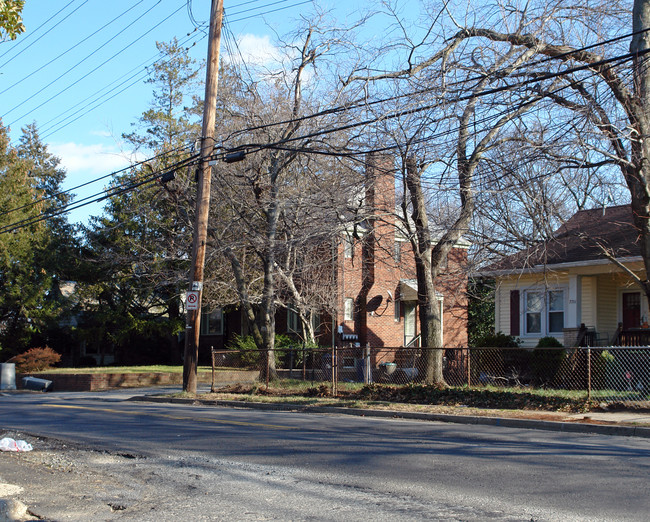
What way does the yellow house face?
toward the camera

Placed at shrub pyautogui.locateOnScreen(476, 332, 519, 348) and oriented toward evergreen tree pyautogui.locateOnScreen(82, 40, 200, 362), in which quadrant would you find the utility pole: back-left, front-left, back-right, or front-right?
front-left

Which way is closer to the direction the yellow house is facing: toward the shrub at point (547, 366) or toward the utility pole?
the shrub

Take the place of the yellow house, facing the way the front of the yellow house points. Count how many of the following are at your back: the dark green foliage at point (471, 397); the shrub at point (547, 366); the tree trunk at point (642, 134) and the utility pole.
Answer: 0

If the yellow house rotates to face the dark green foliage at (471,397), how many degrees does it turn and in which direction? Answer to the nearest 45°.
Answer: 0° — it already faces it

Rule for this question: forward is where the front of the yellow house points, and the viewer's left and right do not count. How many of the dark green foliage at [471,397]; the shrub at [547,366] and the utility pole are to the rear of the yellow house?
0

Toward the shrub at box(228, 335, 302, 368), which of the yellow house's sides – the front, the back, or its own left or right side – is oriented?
right

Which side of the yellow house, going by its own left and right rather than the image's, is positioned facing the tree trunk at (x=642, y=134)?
front

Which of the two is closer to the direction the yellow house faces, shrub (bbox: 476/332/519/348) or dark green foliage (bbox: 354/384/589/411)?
the dark green foliage

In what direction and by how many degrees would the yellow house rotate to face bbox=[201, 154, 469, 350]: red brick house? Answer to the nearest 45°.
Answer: approximately 135° to its right

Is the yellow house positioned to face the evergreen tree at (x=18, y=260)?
no

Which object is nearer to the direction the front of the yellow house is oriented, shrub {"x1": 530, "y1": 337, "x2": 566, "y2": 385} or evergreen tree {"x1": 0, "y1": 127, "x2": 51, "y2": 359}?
the shrub
